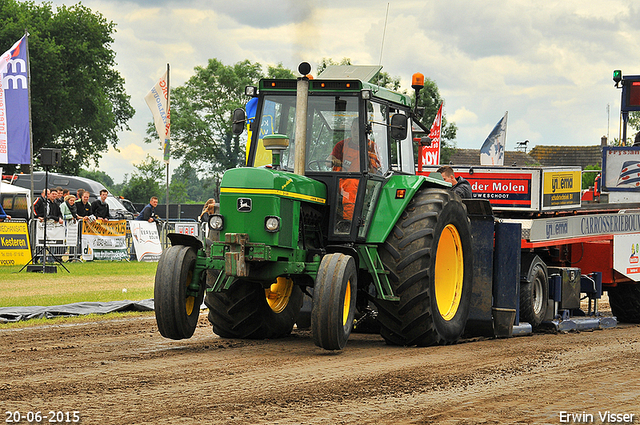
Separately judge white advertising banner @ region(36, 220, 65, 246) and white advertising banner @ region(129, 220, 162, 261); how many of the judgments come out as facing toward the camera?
2

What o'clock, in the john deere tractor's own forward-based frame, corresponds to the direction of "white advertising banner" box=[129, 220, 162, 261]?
The white advertising banner is roughly at 4 o'clock from the john deere tractor.

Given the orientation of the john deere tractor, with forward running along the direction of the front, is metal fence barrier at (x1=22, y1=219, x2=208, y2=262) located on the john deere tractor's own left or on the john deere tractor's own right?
on the john deere tractor's own right

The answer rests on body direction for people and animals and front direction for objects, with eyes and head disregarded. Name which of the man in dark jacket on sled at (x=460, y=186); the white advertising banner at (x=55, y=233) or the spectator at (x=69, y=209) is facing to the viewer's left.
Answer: the man in dark jacket on sled at (x=460, y=186)

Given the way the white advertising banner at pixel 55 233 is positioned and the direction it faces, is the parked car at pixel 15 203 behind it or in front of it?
behind

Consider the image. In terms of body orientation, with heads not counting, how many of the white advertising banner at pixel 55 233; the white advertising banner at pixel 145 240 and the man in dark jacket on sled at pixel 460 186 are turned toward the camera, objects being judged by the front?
2

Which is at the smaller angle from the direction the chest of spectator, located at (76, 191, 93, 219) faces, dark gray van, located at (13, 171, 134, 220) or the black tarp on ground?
the black tarp on ground

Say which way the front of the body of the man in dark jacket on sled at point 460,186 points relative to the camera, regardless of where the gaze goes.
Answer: to the viewer's left
